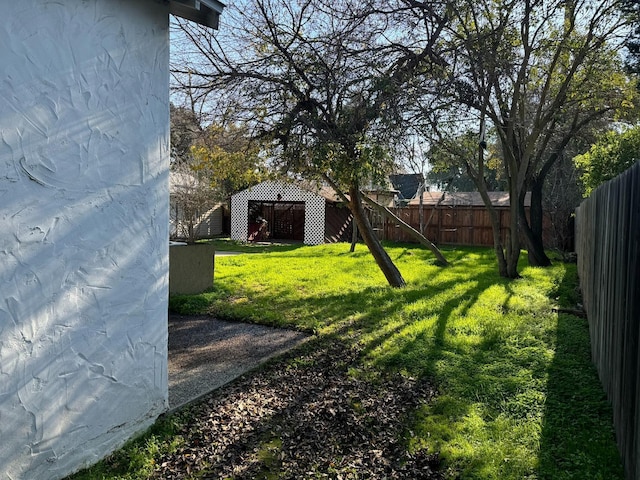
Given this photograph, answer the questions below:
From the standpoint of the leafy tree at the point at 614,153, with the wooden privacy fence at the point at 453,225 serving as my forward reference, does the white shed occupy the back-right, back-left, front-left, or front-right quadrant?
front-left

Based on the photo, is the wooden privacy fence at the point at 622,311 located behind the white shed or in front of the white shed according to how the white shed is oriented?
in front

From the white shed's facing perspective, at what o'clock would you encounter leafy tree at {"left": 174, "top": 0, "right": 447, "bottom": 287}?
The leafy tree is roughly at 12 o'clock from the white shed.

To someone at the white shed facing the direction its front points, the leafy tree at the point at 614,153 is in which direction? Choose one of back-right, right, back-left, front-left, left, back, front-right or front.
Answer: front-left

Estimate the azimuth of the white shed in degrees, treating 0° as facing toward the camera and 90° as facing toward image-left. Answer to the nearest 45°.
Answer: approximately 0°

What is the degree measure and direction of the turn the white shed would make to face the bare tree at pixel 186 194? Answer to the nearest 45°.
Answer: approximately 45° to its right

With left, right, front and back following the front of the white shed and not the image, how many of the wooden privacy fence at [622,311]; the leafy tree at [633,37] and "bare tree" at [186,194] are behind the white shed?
0

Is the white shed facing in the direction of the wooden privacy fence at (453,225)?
no

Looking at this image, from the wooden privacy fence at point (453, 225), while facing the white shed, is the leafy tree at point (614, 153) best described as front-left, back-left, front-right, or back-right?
back-left

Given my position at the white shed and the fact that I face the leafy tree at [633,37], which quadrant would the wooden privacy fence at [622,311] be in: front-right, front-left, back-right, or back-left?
front-right

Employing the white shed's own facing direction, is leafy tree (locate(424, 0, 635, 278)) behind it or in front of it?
in front

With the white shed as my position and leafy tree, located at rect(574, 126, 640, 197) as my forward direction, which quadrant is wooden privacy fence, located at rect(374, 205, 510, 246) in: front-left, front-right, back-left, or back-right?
front-left
